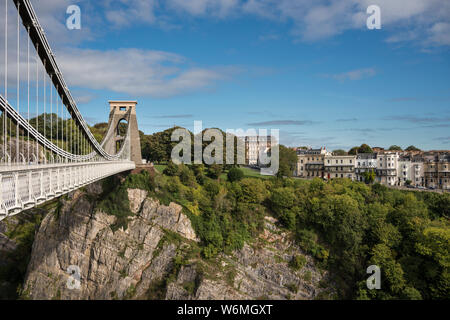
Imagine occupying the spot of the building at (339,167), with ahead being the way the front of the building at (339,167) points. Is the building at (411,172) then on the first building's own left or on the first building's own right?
on the first building's own left

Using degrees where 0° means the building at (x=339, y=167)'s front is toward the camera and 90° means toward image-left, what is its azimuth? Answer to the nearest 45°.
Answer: approximately 0°

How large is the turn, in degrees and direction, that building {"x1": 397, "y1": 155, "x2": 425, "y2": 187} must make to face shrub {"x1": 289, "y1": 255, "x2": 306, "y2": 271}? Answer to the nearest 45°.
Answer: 0° — it already faces it

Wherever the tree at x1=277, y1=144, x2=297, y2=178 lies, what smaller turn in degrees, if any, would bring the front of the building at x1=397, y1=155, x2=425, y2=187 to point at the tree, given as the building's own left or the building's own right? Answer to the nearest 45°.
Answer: approximately 45° to the building's own right

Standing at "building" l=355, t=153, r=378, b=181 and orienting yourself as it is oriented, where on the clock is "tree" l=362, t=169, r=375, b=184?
The tree is roughly at 12 o'clock from the building.

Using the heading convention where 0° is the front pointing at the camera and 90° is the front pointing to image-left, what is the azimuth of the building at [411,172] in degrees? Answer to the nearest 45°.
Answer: approximately 0°

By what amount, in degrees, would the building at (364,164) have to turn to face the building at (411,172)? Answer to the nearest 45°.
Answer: approximately 90° to its left
